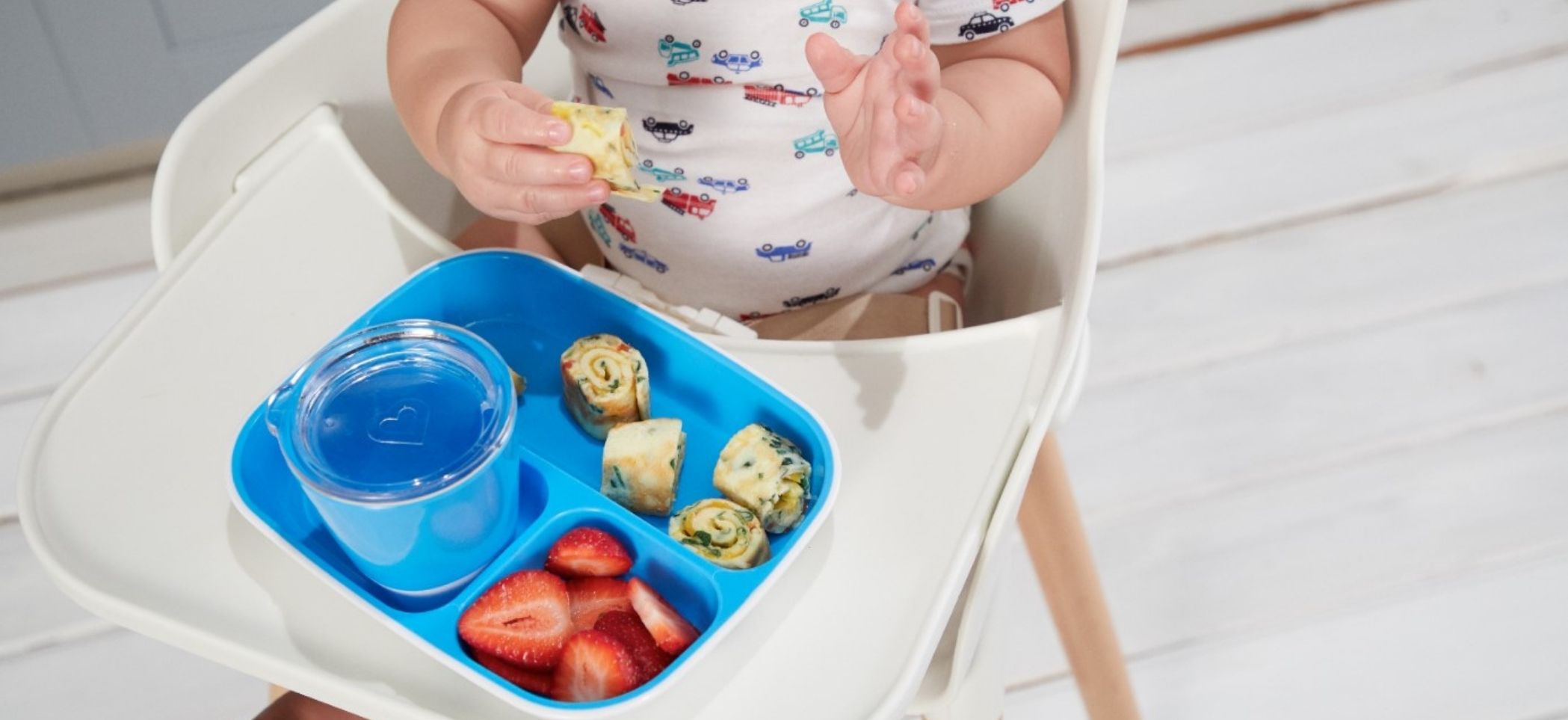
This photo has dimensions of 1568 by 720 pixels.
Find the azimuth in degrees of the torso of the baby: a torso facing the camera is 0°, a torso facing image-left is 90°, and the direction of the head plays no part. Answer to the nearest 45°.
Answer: approximately 0°

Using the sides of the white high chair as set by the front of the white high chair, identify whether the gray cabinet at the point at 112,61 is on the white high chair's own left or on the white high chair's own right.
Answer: on the white high chair's own right
